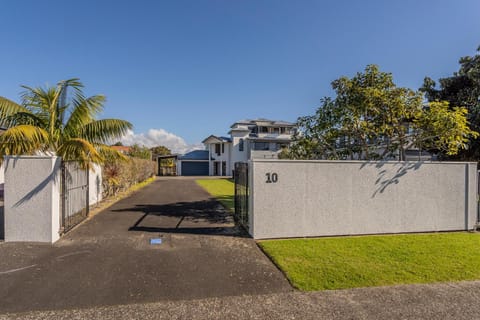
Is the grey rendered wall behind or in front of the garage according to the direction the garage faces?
in front

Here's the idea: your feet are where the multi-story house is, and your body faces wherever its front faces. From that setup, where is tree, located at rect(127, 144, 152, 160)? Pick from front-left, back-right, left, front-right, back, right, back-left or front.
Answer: front-right

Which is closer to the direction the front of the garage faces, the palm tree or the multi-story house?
the palm tree

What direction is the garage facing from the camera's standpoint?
toward the camera

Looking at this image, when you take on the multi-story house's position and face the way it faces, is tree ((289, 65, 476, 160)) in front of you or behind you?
in front

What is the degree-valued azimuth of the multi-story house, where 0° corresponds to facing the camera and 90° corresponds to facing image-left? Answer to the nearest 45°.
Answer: approximately 0°

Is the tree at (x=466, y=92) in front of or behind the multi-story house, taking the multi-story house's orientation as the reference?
in front

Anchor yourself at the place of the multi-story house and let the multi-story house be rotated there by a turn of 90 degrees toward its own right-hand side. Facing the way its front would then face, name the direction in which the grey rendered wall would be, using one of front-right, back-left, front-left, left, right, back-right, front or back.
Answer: left

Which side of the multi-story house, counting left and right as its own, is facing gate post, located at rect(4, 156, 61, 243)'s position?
front

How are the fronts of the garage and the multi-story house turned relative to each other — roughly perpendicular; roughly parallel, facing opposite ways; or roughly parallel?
roughly parallel

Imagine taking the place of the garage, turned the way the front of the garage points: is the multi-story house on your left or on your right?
on your left

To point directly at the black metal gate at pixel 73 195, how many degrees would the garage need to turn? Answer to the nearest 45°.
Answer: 0° — it already faces it

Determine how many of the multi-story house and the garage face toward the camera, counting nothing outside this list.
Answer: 2
